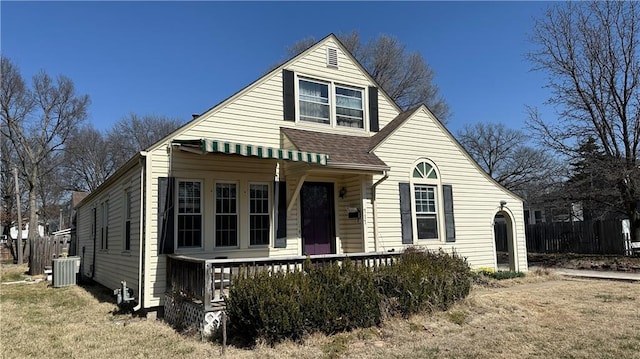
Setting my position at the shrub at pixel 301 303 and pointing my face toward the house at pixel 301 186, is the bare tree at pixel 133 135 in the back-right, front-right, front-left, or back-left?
front-left

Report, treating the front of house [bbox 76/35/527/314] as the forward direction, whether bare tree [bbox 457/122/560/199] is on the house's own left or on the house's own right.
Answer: on the house's own left

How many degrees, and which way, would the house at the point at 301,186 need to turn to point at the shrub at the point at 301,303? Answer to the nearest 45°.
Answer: approximately 45° to its right

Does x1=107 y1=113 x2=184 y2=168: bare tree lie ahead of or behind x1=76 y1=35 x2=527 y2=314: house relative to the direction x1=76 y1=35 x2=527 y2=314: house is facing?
behind

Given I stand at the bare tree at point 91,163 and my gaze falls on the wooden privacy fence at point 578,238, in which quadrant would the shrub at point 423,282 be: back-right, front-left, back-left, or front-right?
front-right

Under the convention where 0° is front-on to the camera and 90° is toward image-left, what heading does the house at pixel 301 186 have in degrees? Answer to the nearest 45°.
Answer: approximately 315°

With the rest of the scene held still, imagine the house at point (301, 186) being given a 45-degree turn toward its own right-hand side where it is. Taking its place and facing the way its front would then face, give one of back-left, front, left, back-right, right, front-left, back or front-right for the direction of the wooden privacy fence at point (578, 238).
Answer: back-left

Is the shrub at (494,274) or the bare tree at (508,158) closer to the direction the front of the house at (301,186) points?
the shrub

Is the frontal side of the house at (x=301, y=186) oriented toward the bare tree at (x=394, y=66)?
no

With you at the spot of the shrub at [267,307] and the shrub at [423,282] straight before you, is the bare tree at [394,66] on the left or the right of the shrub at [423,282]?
left

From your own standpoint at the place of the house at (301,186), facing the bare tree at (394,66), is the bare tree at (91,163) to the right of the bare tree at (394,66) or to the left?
left

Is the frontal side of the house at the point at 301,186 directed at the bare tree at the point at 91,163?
no

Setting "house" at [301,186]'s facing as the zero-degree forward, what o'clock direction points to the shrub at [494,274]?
The shrub is roughly at 10 o'clock from the house.

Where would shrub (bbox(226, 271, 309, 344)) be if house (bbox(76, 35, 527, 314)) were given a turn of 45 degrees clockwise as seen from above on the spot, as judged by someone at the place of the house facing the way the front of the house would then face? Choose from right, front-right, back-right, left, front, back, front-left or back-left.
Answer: front

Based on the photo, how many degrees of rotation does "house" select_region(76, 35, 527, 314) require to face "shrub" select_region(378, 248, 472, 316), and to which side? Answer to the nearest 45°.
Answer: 0° — it already faces it
